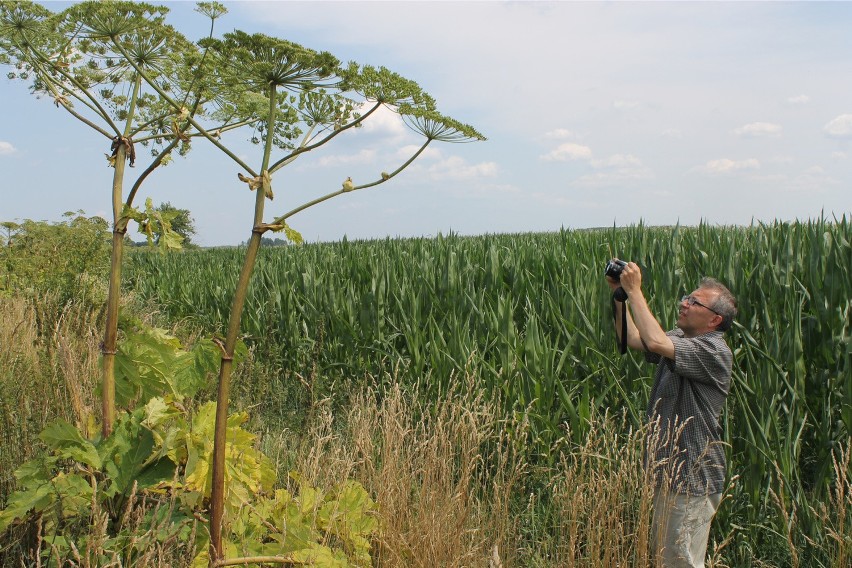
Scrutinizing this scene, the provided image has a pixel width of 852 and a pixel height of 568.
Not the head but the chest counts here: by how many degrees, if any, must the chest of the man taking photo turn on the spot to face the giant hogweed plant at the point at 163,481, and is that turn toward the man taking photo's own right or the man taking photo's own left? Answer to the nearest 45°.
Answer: approximately 45° to the man taking photo's own left

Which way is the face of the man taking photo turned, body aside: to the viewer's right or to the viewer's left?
to the viewer's left

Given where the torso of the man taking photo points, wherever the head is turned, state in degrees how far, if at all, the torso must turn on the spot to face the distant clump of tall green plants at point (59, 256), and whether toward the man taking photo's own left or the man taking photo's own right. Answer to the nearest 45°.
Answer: approximately 45° to the man taking photo's own right

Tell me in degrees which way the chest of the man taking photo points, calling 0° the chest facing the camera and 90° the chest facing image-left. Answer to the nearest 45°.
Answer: approximately 90°
